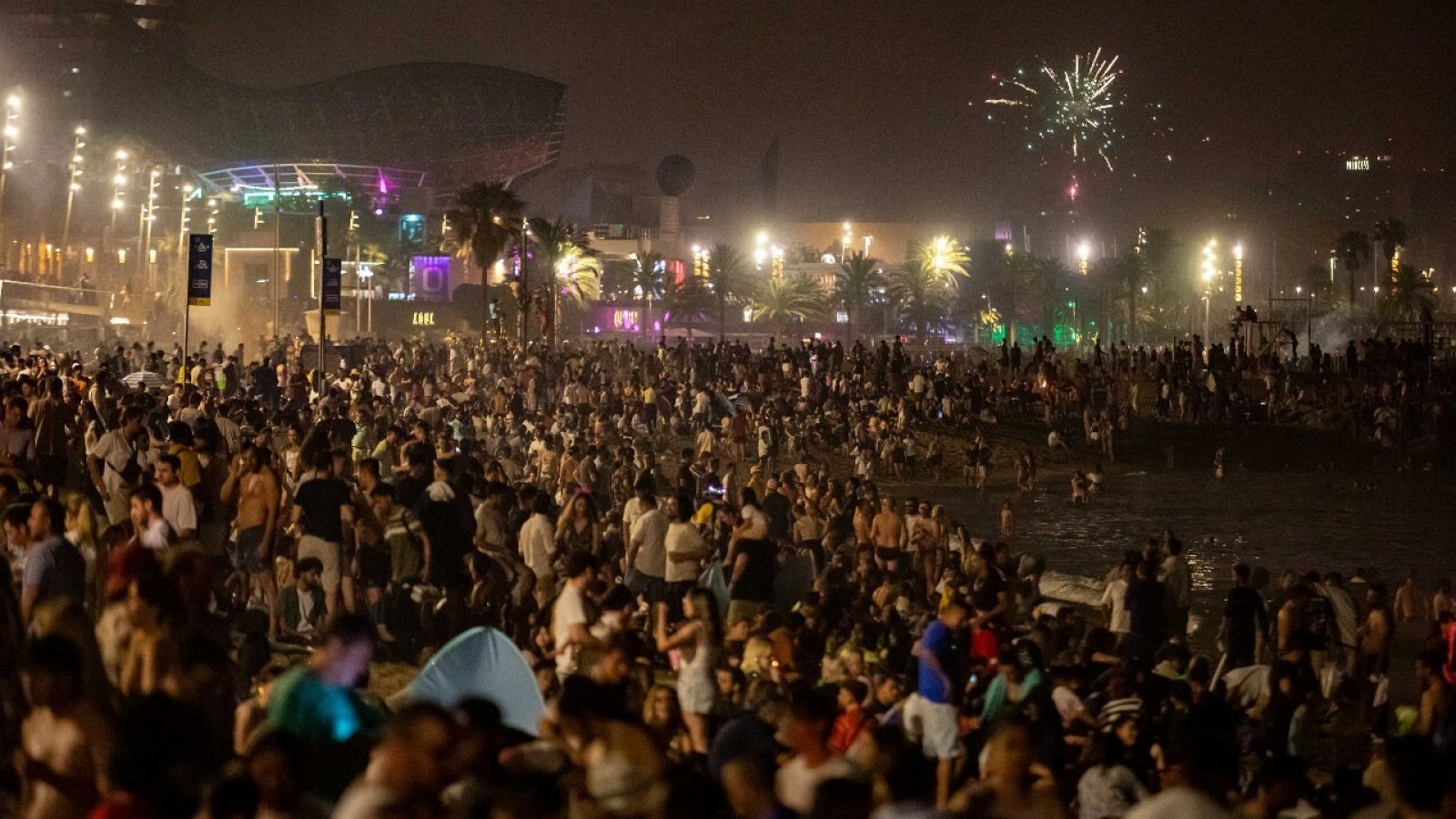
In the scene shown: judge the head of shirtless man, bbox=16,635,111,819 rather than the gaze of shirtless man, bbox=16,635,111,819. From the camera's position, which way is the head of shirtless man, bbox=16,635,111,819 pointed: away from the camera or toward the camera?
away from the camera

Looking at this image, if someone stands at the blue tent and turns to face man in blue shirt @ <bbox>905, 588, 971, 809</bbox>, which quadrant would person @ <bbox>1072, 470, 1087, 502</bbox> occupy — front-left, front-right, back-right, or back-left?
front-left

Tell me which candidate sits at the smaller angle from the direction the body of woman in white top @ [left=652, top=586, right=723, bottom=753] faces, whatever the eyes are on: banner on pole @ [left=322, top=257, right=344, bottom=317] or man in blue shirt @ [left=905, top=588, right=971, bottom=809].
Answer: the banner on pole

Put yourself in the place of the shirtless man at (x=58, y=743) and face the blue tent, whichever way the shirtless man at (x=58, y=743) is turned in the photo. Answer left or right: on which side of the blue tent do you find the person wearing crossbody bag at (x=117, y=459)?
left

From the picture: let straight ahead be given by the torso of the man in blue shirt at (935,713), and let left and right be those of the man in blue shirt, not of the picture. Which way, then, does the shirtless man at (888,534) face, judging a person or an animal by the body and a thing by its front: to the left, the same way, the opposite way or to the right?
to the left

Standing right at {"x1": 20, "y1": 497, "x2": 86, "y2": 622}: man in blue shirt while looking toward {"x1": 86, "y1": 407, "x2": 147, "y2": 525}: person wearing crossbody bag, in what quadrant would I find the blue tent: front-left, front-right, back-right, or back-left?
back-right
